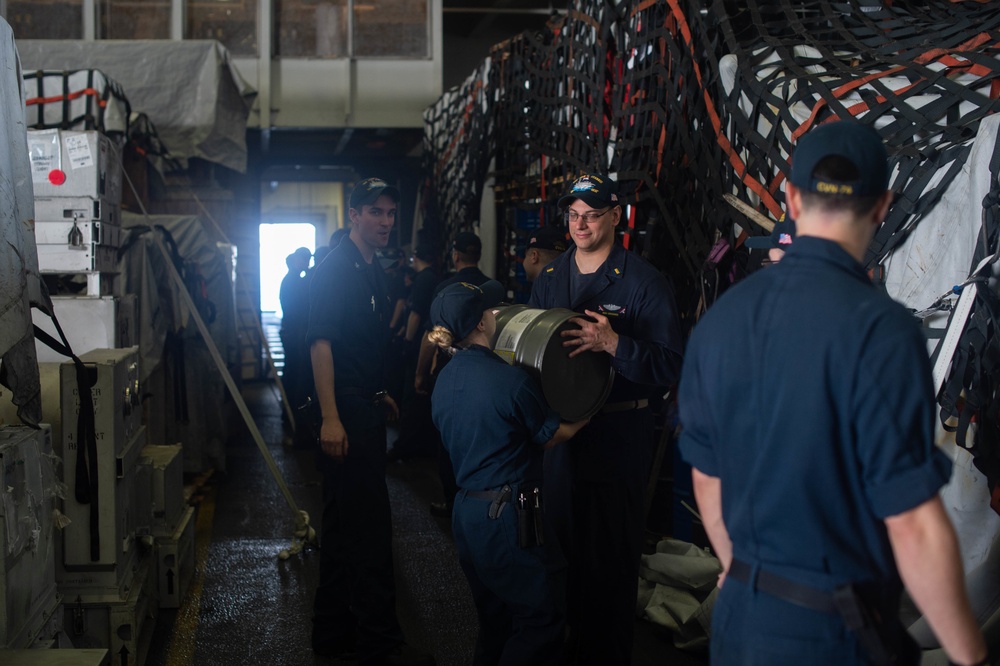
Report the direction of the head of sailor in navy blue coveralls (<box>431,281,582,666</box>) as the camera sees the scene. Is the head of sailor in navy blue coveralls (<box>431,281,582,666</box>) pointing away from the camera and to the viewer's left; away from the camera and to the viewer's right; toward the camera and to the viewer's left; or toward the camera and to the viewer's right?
away from the camera and to the viewer's right

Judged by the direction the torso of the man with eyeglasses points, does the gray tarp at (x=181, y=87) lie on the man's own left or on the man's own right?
on the man's own right

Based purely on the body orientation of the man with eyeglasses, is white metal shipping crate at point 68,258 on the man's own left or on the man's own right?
on the man's own right

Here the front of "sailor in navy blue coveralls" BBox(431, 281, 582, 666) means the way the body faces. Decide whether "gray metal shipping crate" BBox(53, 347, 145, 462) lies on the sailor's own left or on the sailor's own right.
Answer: on the sailor's own left

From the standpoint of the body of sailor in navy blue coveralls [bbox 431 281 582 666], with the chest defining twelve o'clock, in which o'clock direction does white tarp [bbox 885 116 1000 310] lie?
The white tarp is roughly at 1 o'clock from the sailor in navy blue coveralls.

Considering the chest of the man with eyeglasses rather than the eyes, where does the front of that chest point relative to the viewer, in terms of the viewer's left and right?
facing the viewer and to the left of the viewer

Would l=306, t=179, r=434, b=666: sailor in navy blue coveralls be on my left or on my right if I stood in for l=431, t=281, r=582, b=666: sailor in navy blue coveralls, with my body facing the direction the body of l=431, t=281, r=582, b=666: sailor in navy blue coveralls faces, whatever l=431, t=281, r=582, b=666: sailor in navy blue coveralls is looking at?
on my left

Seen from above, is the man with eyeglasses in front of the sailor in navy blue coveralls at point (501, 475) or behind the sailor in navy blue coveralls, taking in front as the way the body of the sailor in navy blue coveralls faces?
in front

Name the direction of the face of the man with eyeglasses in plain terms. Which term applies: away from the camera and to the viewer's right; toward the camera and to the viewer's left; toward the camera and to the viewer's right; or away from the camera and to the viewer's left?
toward the camera and to the viewer's left

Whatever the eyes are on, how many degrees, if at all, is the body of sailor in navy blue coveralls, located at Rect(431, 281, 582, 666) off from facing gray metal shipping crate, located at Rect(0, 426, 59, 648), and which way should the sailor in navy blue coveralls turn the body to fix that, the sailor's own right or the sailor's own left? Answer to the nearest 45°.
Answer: approximately 135° to the sailor's own left

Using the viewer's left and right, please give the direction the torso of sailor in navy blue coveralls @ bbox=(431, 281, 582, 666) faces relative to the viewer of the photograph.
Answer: facing away from the viewer and to the right of the viewer

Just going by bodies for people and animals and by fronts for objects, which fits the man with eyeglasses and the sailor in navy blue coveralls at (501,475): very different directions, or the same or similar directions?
very different directions
